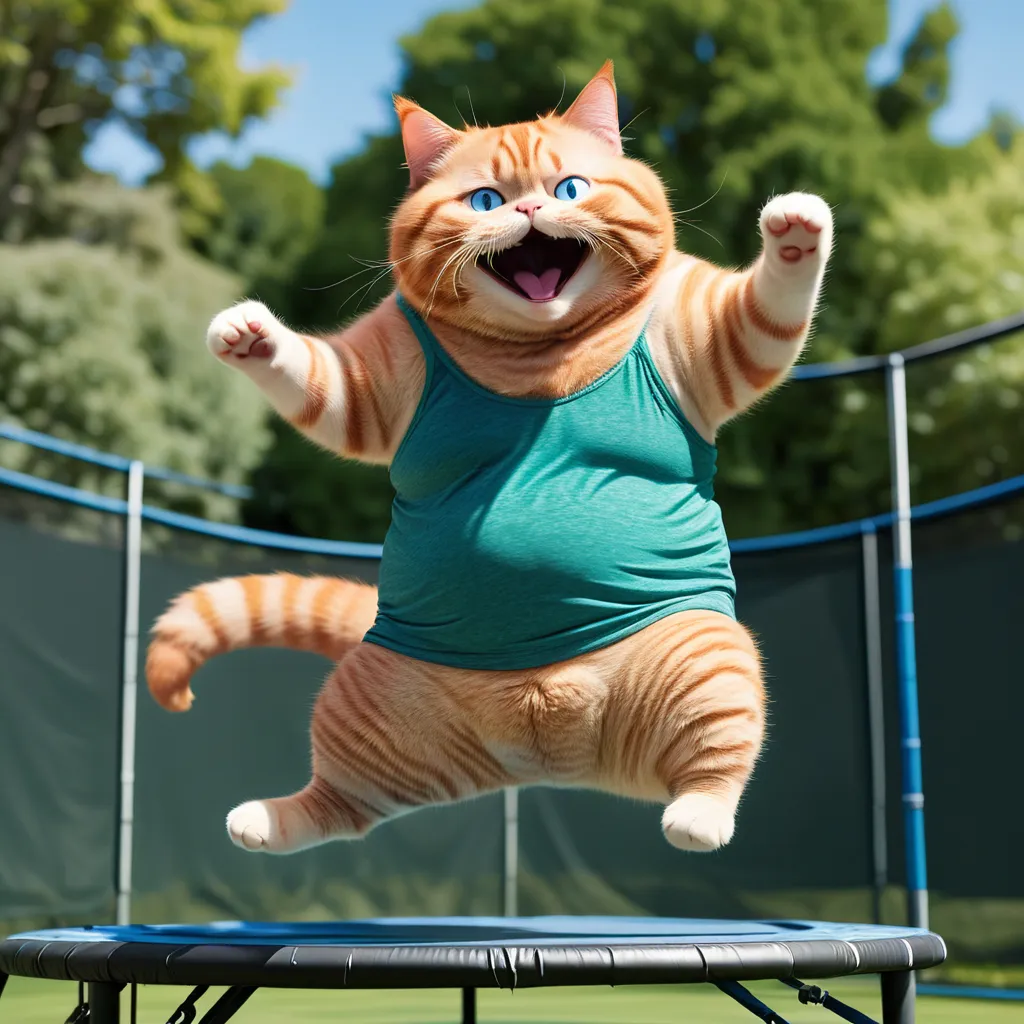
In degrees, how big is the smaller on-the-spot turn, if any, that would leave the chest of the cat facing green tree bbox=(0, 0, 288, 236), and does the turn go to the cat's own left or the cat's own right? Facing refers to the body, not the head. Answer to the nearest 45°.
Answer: approximately 180°

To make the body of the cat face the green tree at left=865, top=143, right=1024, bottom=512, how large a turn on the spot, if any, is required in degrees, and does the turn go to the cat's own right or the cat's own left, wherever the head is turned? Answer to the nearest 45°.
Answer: approximately 135° to the cat's own left

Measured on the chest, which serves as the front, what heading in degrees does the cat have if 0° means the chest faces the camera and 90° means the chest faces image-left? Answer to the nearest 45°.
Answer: approximately 0°

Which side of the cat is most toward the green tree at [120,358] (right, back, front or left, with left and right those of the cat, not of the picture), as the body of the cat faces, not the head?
back
